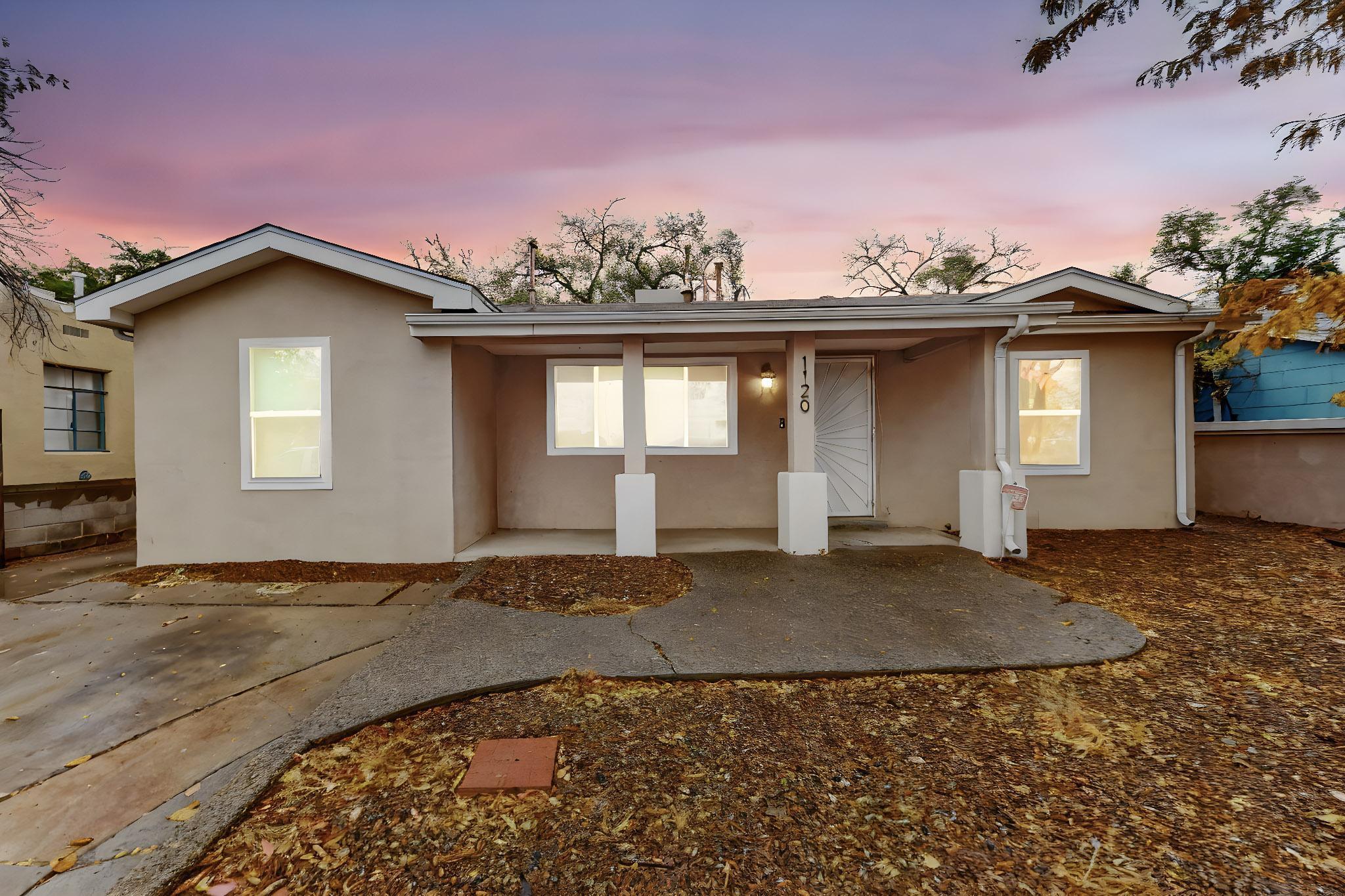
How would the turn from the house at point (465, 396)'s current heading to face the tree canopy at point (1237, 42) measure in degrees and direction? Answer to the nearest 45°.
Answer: approximately 90° to its left

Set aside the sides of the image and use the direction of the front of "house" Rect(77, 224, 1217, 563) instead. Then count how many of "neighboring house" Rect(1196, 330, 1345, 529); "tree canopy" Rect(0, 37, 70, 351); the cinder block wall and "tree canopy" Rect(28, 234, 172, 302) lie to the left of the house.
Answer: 1

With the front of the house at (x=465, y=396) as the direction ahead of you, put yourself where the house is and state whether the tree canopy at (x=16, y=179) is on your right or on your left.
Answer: on your right

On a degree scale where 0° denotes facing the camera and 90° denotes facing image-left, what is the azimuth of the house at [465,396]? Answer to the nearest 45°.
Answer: approximately 0°

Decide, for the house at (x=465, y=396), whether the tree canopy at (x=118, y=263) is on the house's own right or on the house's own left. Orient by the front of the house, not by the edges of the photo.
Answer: on the house's own right

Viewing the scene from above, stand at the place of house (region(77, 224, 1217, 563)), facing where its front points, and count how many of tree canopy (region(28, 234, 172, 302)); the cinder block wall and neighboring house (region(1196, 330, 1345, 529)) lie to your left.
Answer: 1

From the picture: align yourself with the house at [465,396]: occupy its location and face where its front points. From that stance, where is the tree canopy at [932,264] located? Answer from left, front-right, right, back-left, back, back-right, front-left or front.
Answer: back-left

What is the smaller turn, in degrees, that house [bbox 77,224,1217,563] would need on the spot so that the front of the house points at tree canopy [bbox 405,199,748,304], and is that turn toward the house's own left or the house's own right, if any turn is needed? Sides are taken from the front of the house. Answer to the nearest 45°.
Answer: approximately 180°
